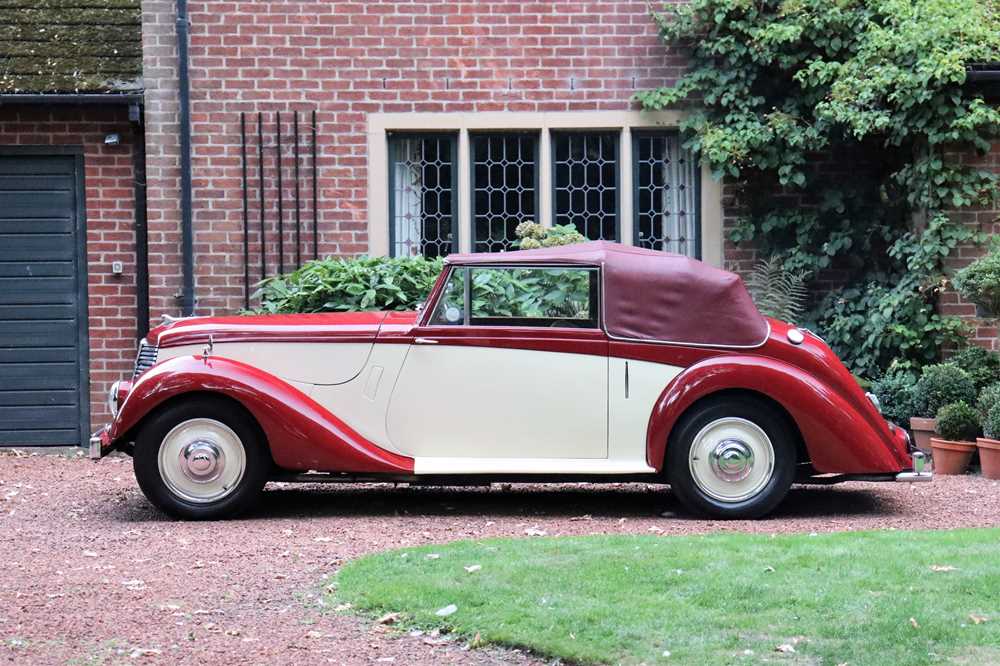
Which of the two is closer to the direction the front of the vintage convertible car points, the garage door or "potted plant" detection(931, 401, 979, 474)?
the garage door

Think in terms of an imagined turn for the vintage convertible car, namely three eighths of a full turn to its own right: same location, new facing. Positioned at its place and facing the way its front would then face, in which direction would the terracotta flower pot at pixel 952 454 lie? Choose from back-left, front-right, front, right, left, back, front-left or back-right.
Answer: front

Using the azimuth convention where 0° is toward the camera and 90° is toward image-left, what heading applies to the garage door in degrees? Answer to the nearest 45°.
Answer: approximately 0°

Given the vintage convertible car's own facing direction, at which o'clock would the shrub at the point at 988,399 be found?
The shrub is roughly at 5 o'clock from the vintage convertible car.

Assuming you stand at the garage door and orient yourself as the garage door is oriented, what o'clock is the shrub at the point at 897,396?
The shrub is roughly at 10 o'clock from the garage door.

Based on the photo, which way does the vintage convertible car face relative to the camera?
to the viewer's left

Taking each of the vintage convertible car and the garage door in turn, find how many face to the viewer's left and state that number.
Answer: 1

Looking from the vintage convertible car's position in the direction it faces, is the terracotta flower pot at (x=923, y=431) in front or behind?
behind

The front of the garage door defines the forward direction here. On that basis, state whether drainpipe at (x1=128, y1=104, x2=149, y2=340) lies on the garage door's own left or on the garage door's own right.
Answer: on the garage door's own left

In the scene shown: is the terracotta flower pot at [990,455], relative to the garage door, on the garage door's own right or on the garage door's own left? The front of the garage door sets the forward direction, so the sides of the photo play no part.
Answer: on the garage door's own left

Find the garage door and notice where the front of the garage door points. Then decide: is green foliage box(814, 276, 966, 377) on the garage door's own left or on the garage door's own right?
on the garage door's own left

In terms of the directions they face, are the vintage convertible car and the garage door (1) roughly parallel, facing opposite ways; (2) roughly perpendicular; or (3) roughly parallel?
roughly perpendicular
